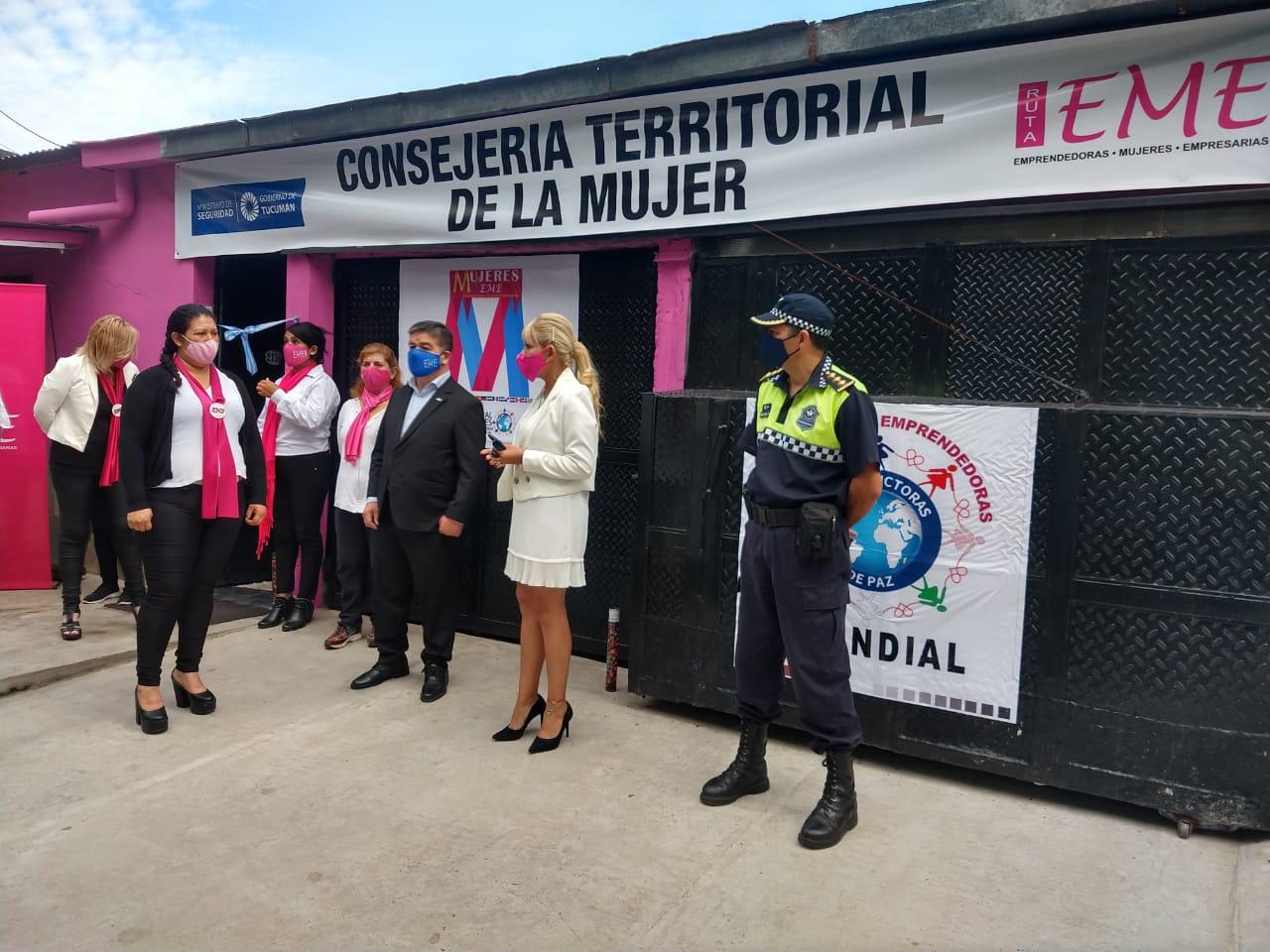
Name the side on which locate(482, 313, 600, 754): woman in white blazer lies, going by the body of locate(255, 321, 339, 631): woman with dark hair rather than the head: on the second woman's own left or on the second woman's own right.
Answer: on the second woman's own left

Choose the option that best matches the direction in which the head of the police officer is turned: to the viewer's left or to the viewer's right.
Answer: to the viewer's left

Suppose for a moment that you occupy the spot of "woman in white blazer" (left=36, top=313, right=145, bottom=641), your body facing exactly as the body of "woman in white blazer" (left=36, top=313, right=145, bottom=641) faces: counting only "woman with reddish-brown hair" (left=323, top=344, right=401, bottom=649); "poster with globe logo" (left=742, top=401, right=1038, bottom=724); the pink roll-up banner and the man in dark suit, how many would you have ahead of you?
3

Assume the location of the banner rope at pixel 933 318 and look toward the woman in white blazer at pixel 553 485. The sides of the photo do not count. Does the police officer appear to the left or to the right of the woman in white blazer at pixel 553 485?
left

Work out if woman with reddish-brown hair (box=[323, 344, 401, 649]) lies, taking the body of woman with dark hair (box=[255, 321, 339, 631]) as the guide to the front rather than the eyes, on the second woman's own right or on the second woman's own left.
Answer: on the second woman's own left

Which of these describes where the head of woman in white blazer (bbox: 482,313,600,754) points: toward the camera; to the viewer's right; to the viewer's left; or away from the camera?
to the viewer's left

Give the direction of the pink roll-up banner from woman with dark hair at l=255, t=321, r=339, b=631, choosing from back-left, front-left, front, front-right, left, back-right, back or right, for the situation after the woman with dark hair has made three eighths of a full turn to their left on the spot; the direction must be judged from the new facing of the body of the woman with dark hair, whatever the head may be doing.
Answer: back-left

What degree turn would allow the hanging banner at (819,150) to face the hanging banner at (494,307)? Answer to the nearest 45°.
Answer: approximately 90° to its right

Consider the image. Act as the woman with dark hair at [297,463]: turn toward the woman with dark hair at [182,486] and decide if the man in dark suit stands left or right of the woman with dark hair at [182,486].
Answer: left
